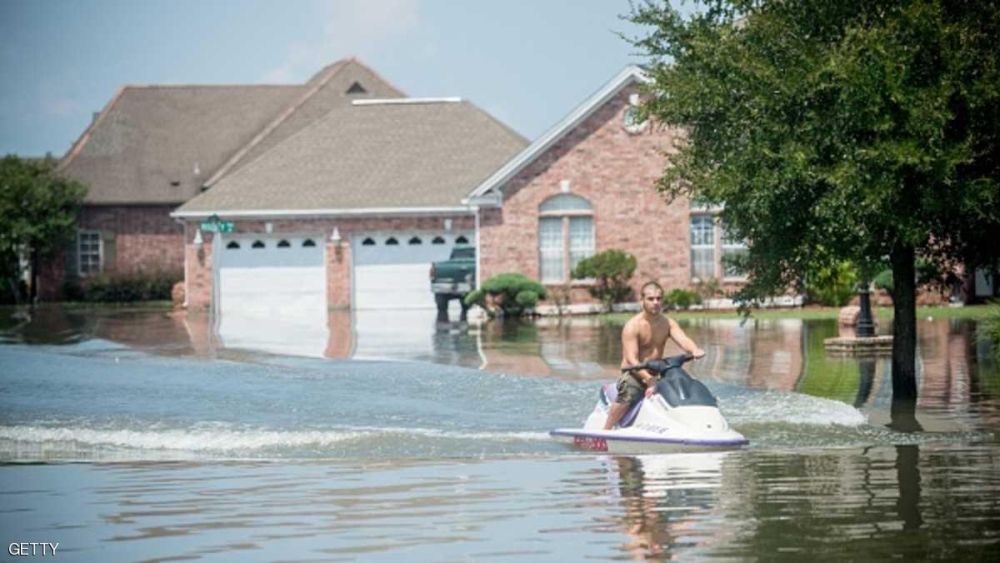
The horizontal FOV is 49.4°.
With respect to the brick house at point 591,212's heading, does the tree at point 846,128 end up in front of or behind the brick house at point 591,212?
in front

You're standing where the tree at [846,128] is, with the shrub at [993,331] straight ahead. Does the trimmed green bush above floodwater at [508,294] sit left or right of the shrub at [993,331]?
left

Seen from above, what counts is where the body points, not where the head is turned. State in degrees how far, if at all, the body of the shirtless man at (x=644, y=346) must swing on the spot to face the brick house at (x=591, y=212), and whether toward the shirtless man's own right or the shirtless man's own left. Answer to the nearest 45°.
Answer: approximately 135° to the shirtless man's own left

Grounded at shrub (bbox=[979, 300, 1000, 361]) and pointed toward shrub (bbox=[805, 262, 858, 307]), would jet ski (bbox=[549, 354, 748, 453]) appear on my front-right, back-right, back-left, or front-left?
back-left

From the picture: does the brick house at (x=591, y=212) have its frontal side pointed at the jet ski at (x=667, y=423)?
yes

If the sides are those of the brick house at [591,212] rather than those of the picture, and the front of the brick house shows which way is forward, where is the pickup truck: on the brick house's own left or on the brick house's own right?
on the brick house's own right

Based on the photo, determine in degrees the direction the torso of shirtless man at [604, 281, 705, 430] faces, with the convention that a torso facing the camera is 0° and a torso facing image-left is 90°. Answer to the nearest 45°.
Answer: approximately 315°

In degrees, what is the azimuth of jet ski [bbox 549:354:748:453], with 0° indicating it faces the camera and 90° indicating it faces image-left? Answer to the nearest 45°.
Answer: approximately 270°

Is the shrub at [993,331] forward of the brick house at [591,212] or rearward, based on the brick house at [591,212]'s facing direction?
forward

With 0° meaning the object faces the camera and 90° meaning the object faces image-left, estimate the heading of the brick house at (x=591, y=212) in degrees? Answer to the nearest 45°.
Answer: approximately 0°
